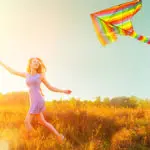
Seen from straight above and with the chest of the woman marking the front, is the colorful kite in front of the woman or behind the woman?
behind

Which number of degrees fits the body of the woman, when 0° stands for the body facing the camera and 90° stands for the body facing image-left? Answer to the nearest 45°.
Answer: approximately 45°

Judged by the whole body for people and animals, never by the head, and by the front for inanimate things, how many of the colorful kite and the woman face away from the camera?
0

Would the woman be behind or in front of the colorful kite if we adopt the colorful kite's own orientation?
in front

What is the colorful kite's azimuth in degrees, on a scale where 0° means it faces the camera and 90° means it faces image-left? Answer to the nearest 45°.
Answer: approximately 90°
